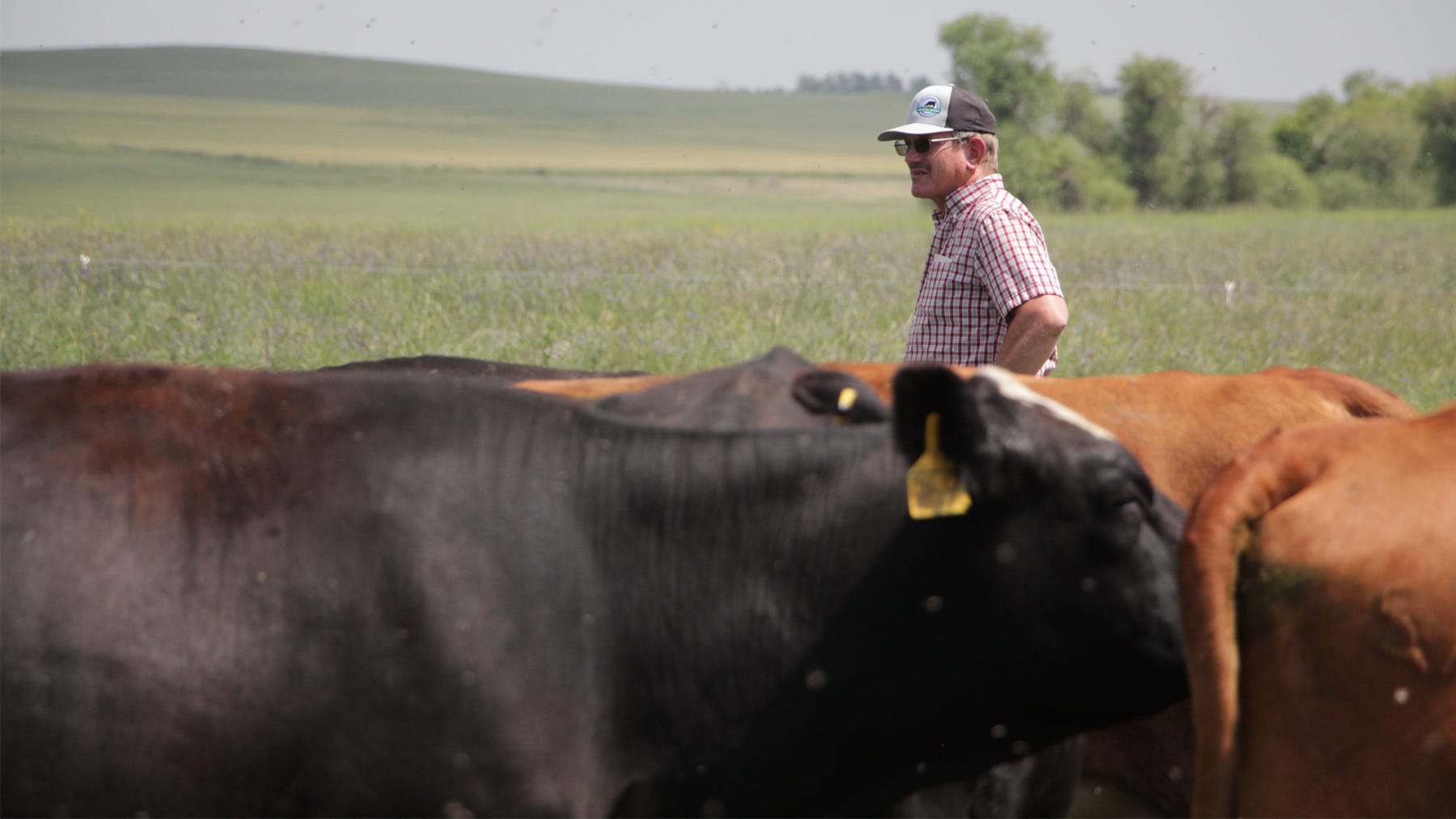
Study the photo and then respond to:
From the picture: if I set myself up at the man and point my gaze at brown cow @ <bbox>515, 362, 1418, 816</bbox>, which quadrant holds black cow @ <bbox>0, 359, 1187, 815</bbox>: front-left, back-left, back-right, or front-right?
front-right

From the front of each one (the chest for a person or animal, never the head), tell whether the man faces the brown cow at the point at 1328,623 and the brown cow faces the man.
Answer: no

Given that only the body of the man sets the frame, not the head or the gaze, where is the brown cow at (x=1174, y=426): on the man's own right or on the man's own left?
on the man's own left

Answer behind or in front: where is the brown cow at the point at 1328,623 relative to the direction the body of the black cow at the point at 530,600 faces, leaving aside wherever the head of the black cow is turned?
in front

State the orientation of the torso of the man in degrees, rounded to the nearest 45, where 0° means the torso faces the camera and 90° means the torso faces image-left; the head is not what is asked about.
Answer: approximately 45°

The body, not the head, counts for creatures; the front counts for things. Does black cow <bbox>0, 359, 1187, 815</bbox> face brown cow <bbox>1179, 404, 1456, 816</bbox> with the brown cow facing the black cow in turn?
no

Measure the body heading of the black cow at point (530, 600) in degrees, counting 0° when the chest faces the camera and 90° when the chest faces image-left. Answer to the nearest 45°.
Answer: approximately 270°

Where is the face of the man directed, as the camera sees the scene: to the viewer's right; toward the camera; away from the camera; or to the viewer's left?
to the viewer's left

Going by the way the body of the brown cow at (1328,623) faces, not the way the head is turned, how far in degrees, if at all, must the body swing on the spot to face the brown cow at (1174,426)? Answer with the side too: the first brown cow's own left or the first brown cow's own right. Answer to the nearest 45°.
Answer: approximately 90° to the first brown cow's own left
